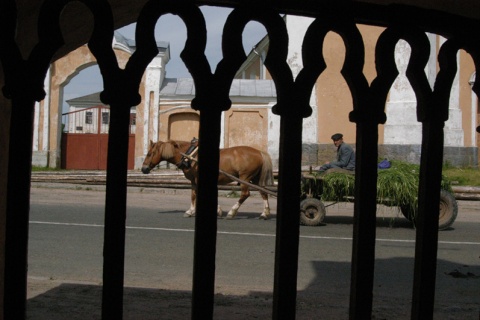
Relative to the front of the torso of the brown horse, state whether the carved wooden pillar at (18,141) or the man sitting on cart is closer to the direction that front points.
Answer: the carved wooden pillar

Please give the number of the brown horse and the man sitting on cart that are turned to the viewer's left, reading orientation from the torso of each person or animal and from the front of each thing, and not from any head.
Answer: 2

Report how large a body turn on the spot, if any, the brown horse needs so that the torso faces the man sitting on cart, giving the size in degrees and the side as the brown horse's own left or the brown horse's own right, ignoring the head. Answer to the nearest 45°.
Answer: approximately 135° to the brown horse's own left

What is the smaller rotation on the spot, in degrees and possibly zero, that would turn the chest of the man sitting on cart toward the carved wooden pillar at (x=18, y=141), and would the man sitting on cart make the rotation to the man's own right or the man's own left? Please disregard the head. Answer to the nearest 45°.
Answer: approximately 90° to the man's own left

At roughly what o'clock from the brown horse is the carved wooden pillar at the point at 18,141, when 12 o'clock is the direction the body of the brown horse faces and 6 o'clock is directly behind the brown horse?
The carved wooden pillar is roughly at 9 o'clock from the brown horse.

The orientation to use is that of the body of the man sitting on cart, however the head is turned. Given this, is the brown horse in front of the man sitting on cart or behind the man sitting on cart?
in front

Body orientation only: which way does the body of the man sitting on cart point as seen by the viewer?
to the viewer's left

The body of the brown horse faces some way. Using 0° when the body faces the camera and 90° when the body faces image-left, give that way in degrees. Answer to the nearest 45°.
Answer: approximately 90°

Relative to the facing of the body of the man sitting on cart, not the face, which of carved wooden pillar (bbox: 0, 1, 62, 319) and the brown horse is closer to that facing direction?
the brown horse
